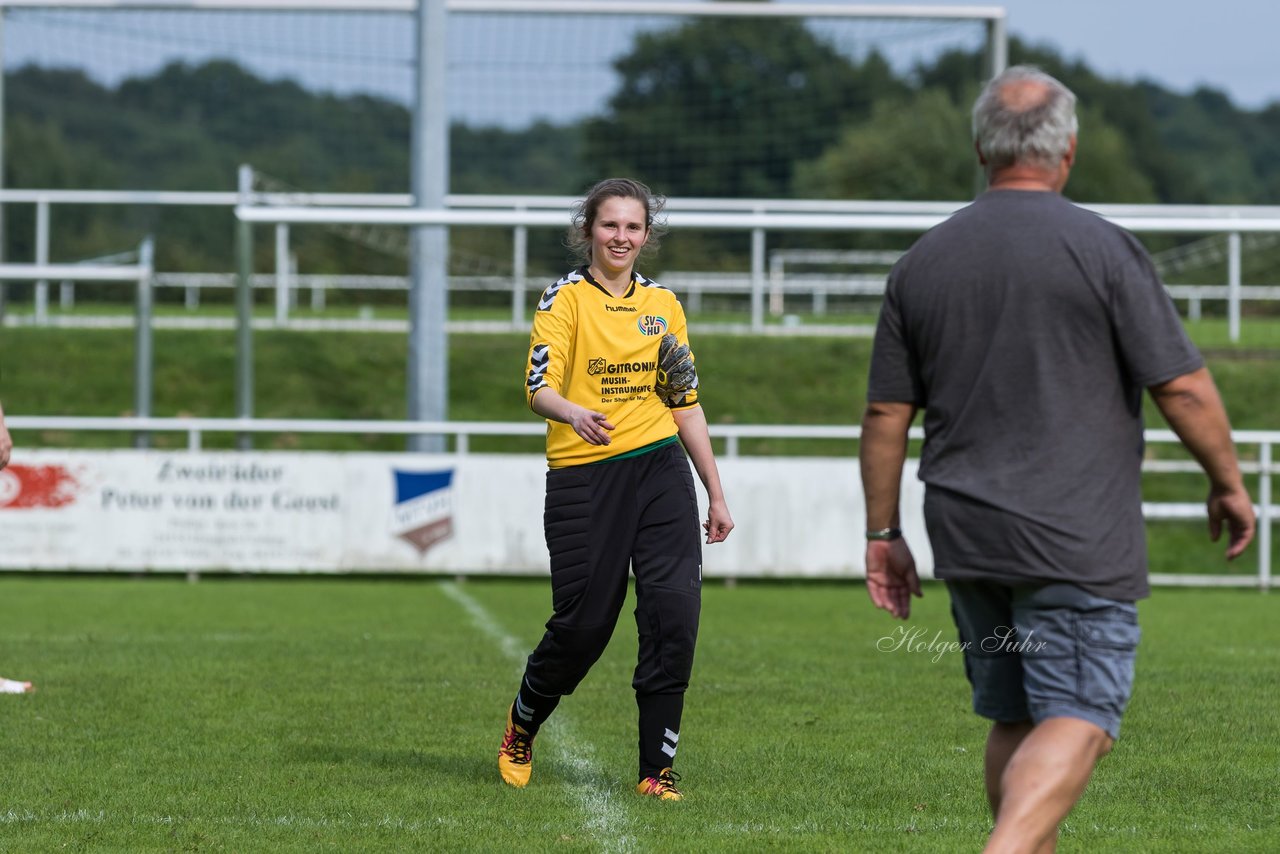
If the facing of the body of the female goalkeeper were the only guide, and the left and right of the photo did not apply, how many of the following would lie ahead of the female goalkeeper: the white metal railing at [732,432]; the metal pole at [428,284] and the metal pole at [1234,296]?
0

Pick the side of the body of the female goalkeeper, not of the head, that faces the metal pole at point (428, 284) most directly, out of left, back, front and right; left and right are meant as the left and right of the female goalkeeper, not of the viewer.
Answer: back

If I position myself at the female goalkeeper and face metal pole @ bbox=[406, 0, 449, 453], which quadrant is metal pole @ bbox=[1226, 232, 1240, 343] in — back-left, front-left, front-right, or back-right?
front-right

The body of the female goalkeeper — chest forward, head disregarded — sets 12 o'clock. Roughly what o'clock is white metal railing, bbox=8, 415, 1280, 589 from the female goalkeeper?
The white metal railing is roughly at 6 o'clock from the female goalkeeper.

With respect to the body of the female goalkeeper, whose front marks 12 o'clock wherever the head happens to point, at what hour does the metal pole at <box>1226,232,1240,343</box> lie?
The metal pole is roughly at 7 o'clock from the female goalkeeper.

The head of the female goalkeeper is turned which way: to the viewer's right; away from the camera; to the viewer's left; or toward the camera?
toward the camera

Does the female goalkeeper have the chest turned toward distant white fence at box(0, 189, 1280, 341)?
no

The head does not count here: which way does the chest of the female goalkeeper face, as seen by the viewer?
toward the camera
